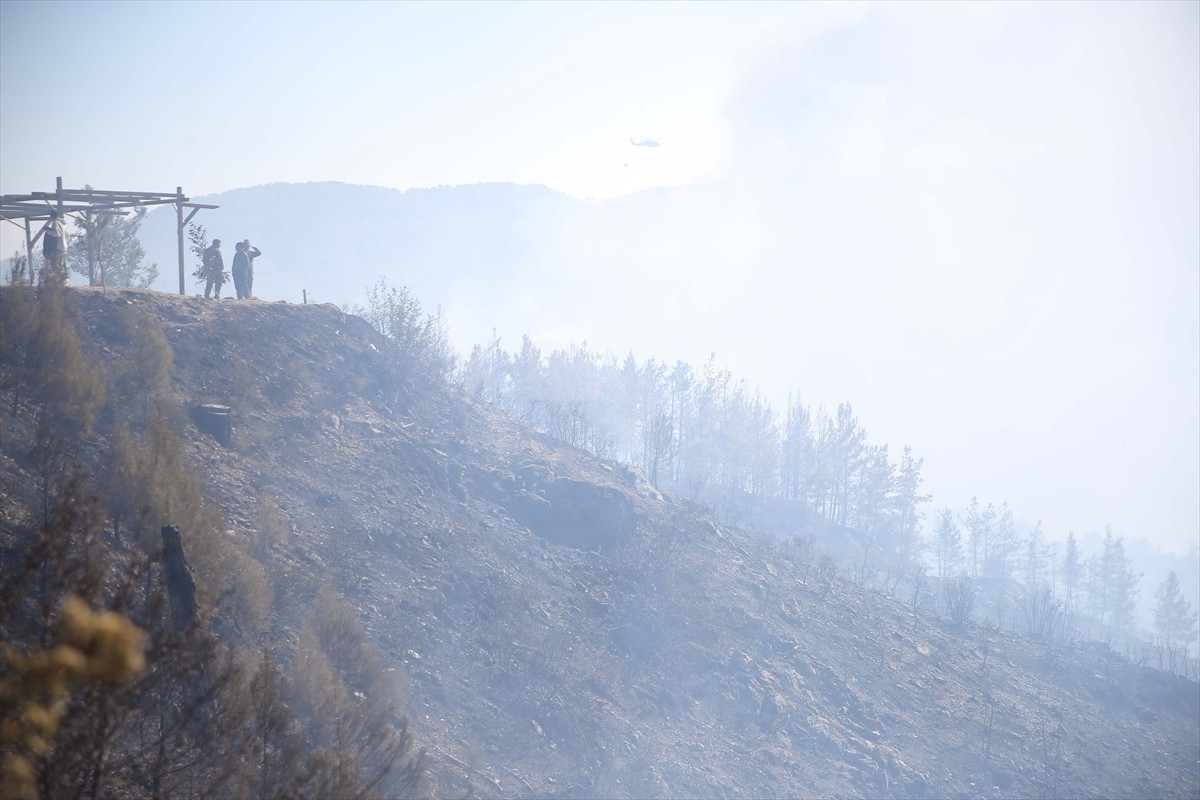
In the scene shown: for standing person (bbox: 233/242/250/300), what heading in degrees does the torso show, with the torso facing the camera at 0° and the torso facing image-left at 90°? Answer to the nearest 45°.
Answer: approximately 180°
